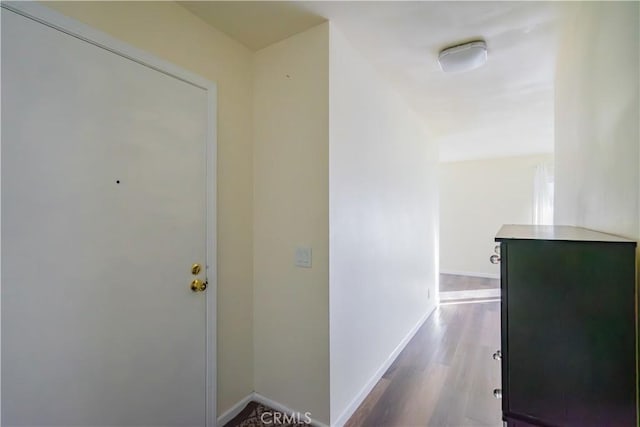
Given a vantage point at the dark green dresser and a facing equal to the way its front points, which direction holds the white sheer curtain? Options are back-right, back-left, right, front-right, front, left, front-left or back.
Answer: right

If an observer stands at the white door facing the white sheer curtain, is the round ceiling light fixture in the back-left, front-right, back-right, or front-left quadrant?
front-right

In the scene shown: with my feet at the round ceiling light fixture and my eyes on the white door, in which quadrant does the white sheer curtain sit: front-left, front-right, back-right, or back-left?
back-right

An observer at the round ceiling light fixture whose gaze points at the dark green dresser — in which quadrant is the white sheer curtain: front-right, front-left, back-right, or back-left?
back-left

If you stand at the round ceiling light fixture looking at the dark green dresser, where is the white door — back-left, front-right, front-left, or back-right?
front-right

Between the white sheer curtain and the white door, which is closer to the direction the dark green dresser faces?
the white door

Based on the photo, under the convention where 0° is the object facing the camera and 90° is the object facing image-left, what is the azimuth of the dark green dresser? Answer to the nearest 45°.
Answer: approximately 90°

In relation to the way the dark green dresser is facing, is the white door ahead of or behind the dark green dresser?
ahead

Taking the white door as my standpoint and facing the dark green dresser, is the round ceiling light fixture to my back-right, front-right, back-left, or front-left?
front-left
